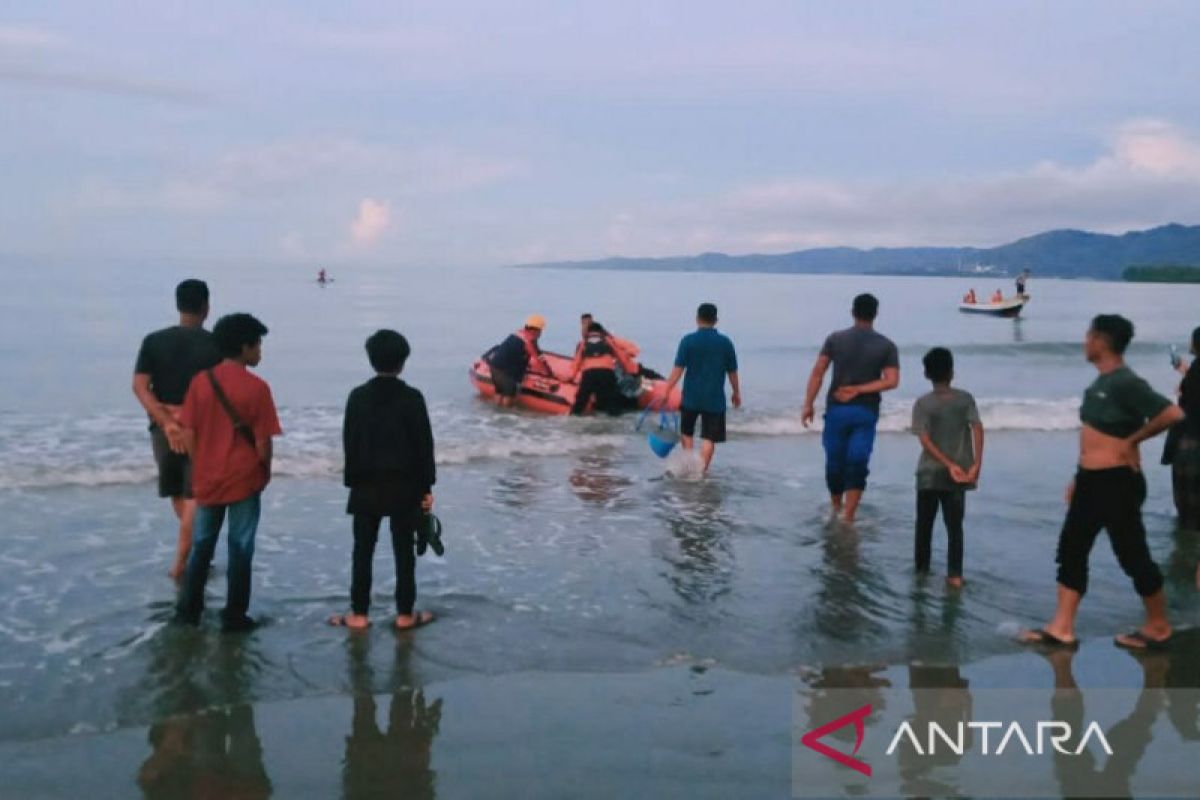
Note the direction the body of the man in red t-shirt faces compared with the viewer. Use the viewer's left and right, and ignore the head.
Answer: facing away from the viewer and to the right of the viewer

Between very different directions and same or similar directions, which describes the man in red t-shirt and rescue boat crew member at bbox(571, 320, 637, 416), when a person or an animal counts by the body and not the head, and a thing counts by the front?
same or similar directions

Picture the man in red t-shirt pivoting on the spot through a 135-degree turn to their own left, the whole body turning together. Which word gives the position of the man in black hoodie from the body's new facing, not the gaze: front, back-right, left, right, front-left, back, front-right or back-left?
back

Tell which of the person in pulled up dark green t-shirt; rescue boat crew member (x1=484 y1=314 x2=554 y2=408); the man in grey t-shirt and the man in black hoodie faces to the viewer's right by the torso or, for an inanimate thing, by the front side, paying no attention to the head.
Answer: the rescue boat crew member

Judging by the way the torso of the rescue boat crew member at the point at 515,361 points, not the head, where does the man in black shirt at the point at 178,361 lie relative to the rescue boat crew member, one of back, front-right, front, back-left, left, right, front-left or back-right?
right

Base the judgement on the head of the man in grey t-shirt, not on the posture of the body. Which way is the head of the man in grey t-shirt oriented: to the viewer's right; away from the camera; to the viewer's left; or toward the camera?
away from the camera

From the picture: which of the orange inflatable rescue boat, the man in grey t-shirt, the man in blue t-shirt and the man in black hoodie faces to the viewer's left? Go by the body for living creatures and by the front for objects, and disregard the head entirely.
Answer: the orange inflatable rescue boat

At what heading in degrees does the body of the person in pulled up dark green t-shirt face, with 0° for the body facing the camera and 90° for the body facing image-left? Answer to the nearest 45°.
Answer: approximately 90°

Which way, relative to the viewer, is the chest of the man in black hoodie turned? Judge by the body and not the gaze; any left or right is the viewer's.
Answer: facing away from the viewer

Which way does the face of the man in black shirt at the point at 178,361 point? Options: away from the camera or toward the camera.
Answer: away from the camera

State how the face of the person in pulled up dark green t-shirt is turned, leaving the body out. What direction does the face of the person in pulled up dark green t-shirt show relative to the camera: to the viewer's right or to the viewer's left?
to the viewer's left

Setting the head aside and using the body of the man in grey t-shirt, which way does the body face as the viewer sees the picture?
away from the camera

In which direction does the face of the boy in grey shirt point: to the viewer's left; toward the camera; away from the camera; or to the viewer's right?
away from the camera

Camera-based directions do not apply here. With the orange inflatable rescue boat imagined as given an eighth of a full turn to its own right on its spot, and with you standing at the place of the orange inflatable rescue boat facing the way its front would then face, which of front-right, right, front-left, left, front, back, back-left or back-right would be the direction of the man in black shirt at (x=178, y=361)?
back-left

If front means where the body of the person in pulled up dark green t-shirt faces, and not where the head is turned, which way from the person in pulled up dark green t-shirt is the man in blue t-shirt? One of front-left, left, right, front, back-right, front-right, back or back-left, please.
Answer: front-right

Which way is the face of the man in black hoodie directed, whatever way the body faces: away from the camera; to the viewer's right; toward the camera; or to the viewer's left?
away from the camera

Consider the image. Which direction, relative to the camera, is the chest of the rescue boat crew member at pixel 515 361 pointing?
to the viewer's right

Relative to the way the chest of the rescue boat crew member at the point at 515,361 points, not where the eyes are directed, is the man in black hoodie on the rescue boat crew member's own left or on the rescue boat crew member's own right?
on the rescue boat crew member's own right
